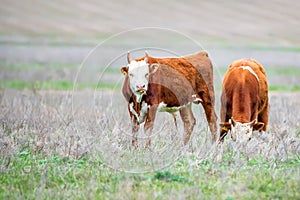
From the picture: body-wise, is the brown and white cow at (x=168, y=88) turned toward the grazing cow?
no

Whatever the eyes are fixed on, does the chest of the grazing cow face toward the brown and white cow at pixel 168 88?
no

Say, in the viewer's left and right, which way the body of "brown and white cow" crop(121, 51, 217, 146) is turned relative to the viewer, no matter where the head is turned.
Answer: facing the viewer and to the left of the viewer

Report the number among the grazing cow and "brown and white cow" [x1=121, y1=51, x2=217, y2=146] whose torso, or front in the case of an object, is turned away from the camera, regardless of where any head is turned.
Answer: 0

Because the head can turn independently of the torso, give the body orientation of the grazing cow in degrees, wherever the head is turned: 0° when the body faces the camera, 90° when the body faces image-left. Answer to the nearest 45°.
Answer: approximately 0°
